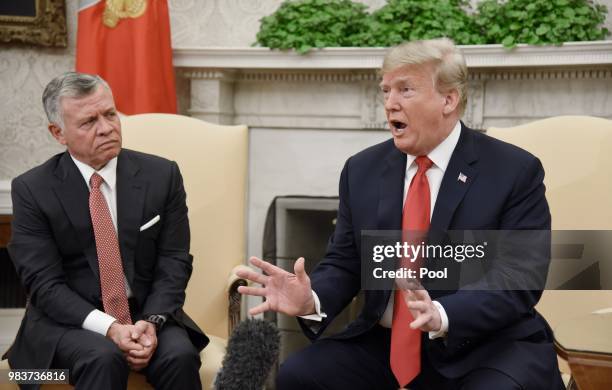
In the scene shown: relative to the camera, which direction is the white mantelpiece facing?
toward the camera

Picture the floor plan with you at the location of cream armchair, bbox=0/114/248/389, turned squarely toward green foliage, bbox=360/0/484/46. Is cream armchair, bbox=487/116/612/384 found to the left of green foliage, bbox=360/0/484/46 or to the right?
right

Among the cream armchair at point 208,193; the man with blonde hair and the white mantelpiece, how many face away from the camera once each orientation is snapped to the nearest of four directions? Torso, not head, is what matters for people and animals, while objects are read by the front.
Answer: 0

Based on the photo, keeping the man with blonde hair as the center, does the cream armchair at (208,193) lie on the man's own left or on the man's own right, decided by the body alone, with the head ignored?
on the man's own right

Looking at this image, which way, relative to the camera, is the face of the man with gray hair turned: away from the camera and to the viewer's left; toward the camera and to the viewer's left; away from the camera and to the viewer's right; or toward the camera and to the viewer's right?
toward the camera and to the viewer's right

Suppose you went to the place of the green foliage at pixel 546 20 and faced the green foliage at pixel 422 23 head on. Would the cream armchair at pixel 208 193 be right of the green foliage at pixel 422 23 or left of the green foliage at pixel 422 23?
left

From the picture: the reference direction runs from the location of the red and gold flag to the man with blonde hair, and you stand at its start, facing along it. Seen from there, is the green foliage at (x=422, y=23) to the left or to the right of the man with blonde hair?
left

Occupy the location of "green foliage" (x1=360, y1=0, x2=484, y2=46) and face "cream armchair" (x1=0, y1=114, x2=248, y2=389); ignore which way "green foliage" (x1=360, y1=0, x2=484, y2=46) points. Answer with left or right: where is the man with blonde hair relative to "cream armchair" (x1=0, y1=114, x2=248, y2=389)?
left

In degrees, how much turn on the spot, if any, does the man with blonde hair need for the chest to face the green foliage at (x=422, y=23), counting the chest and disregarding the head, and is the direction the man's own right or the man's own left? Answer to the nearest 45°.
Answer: approximately 135° to the man's own right

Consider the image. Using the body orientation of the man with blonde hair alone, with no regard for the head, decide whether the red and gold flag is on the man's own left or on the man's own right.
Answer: on the man's own right

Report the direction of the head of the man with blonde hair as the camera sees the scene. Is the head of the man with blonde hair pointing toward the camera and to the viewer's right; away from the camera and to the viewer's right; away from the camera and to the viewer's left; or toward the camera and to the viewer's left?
toward the camera and to the viewer's left

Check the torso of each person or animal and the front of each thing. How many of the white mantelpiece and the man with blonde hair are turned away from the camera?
0

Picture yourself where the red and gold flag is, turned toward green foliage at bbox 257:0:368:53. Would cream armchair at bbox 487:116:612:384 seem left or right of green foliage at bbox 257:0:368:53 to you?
right

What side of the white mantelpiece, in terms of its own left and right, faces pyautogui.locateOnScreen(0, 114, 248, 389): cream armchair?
front

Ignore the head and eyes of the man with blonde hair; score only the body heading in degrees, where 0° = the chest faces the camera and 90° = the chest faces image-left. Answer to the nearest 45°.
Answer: approximately 45°
